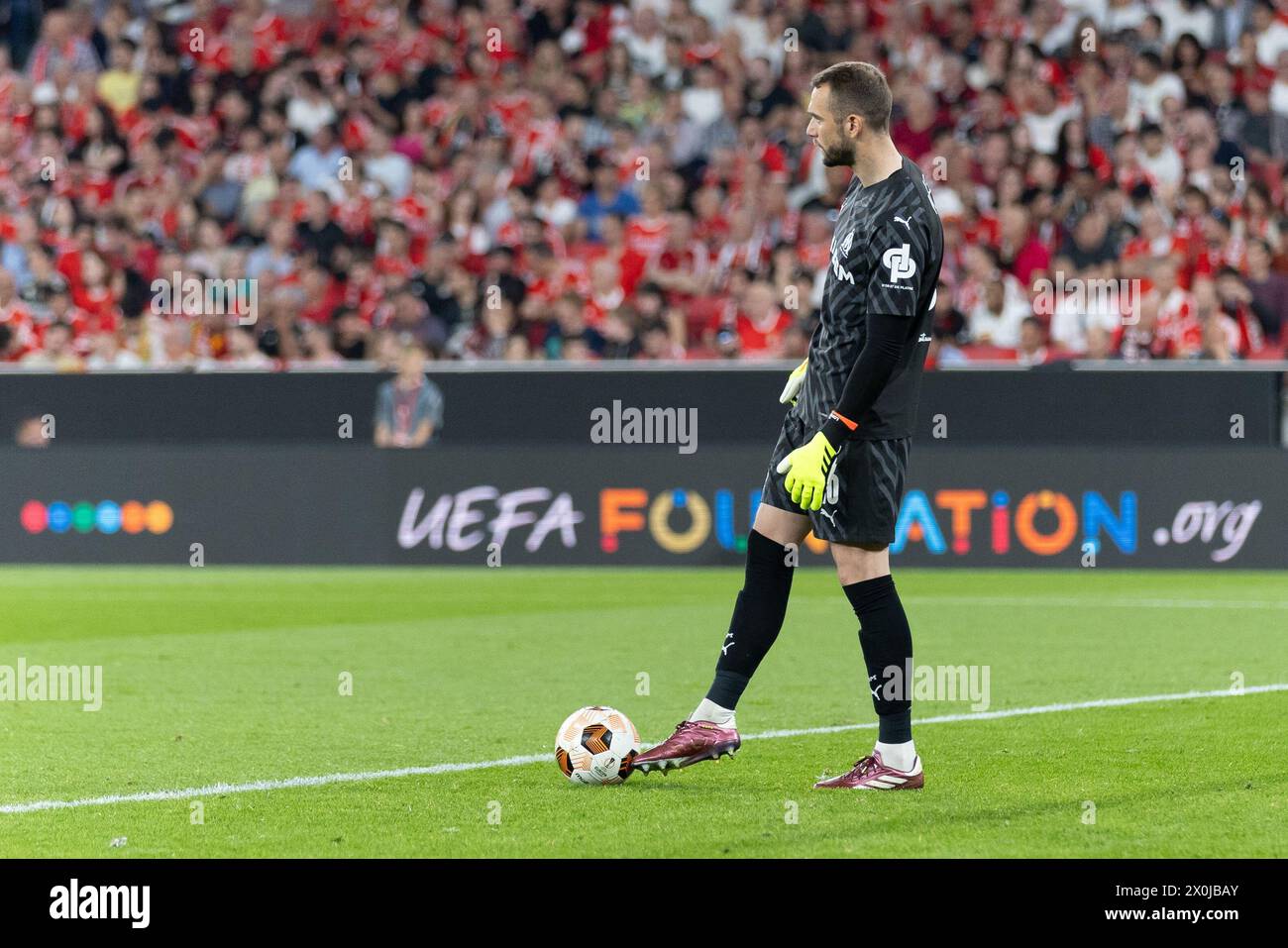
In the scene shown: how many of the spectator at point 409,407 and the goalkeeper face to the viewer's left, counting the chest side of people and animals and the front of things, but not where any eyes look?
1

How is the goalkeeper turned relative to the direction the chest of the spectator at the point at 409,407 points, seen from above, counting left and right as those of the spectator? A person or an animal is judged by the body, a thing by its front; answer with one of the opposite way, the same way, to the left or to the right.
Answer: to the right

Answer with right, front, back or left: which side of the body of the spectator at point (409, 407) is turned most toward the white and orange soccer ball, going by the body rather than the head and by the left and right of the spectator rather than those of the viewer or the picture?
front

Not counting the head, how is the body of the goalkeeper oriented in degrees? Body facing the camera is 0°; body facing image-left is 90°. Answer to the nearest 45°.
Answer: approximately 90°

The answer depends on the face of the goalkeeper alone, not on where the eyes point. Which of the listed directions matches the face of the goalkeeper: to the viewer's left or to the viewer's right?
to the viewer's left

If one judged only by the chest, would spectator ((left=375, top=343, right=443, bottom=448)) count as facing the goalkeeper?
yes

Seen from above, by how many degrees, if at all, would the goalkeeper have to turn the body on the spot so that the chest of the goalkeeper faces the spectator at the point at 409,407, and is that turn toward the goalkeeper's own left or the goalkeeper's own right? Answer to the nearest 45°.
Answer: approximately 90° to the goalkeeper's own right
